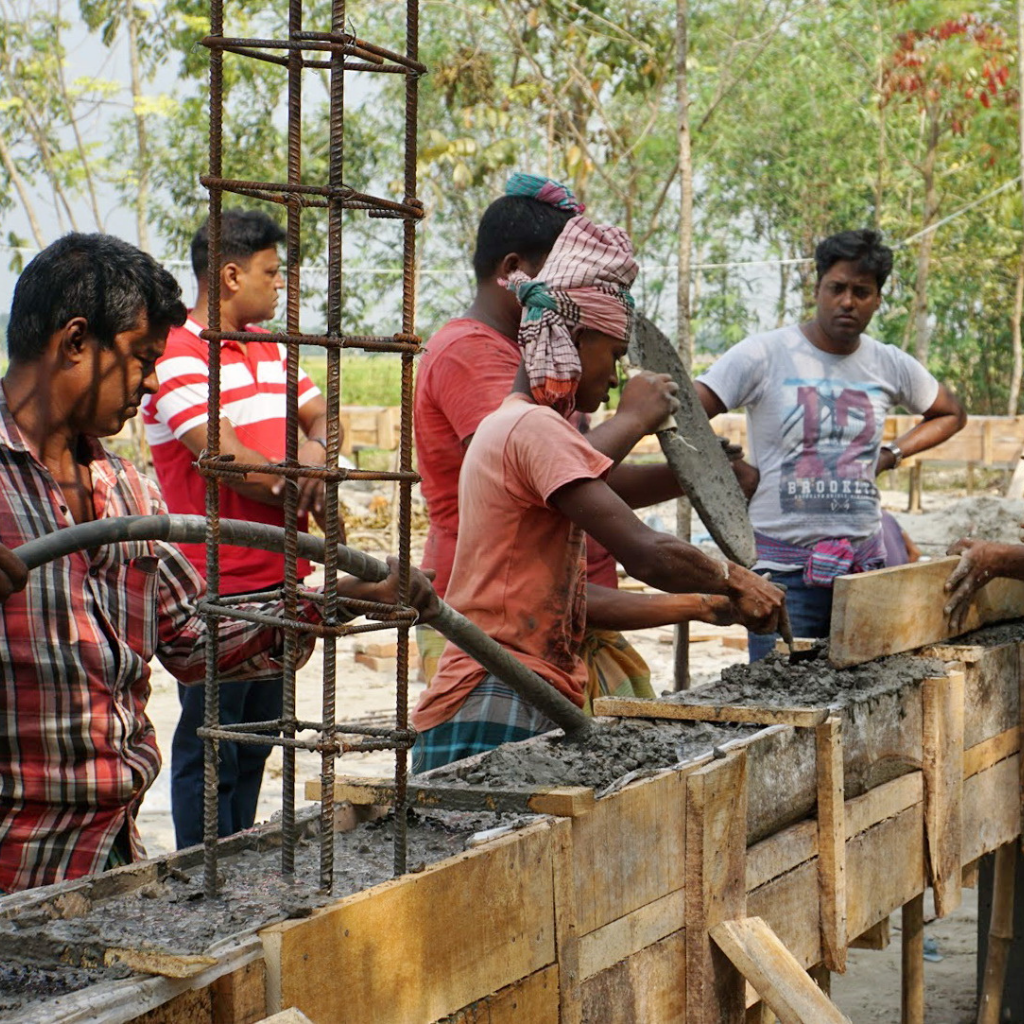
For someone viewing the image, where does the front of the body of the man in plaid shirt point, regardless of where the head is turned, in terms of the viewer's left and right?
facing the viewer and to the right of the viewer

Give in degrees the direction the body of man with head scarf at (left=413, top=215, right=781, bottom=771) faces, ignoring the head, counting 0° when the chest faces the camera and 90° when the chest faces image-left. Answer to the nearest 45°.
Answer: approximately 270°

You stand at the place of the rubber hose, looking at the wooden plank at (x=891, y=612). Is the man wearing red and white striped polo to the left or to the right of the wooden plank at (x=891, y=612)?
left

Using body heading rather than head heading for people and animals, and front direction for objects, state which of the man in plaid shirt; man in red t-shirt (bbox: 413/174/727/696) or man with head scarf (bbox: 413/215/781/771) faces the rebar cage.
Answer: the man in plaid shirt

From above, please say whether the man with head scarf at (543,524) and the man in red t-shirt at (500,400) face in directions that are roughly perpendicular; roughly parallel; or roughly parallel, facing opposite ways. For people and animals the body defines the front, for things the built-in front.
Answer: roughly parallel

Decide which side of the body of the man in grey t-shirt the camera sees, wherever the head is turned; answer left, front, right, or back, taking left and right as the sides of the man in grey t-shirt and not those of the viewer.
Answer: front

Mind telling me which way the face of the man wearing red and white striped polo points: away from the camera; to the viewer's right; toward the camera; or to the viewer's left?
to the viewer's right

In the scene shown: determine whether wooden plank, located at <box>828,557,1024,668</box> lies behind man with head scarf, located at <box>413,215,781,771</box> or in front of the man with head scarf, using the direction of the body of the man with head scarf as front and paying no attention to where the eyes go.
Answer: in front

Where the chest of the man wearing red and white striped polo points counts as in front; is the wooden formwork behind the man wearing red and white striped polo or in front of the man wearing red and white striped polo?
in front

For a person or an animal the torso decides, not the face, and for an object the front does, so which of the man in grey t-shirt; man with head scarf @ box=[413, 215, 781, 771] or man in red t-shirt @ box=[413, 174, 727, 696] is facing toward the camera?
the man in grey t-shirt

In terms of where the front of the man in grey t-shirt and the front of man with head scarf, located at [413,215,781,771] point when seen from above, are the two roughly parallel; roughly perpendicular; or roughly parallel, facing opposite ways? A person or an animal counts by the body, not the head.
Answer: roughly perpendicular

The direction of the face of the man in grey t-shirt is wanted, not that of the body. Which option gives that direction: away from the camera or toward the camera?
toward the camera

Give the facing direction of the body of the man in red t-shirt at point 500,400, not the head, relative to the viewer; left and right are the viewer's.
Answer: facing to the right of the viewer

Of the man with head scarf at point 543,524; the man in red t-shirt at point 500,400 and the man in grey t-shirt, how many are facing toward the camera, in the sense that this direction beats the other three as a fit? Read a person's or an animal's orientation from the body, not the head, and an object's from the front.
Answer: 1

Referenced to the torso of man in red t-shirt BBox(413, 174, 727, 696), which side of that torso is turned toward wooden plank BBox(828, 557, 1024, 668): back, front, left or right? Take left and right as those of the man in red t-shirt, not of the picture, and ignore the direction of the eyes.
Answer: front
